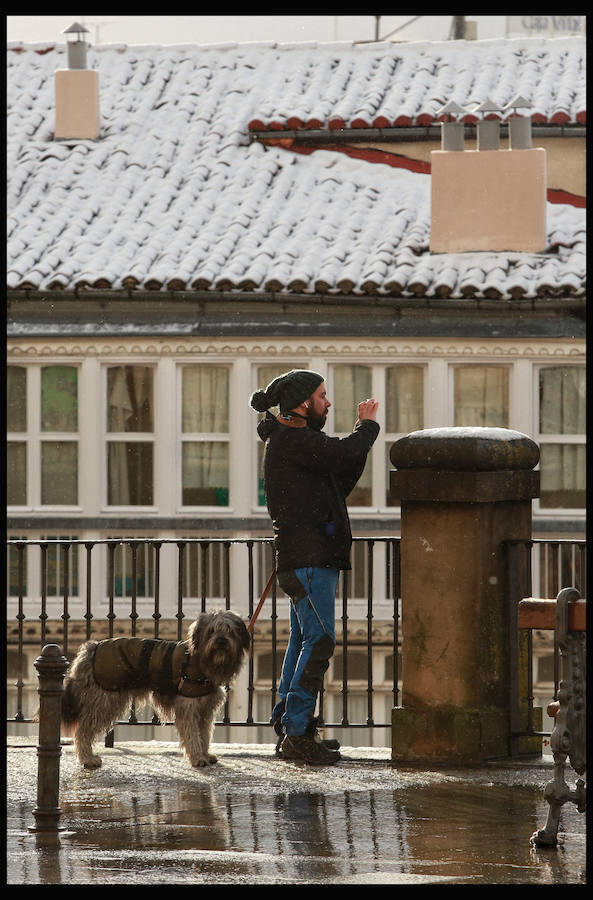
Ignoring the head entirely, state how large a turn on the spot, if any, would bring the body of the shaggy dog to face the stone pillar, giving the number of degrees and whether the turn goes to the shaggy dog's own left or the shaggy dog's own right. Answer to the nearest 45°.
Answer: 0° — it already faces it

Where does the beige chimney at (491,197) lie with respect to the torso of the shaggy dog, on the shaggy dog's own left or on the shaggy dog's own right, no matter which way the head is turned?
on the shaggy dog's own left

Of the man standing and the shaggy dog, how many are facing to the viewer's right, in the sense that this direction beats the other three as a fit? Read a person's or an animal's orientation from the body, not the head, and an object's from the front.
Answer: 2

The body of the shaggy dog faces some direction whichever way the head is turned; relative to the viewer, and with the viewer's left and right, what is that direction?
facing to the right of the viewer

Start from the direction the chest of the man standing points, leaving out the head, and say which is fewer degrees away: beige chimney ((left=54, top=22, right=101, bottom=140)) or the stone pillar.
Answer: the stone pillar

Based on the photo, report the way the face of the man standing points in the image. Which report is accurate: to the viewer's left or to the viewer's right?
to the viewer's right

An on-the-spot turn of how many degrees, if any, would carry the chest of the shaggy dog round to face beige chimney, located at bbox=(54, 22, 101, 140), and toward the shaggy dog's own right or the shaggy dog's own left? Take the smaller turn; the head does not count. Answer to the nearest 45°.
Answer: approximately 90° to the shaggy dog's own left

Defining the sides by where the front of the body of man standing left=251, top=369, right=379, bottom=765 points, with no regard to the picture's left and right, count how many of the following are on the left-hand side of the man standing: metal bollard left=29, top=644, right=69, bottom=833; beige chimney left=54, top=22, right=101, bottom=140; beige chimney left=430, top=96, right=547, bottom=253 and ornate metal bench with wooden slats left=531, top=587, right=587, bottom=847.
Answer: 2

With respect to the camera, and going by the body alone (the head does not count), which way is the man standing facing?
to the viewer's right

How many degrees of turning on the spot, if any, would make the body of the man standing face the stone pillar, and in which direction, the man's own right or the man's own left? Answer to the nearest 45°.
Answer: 0° — they already face it
